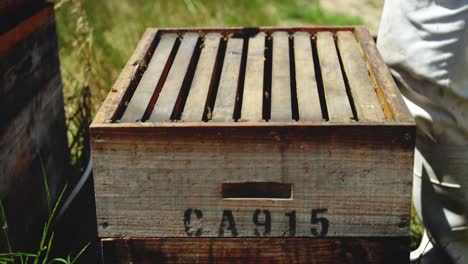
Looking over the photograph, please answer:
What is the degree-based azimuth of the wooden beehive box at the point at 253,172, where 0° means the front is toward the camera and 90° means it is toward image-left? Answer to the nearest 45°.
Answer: approximately 0°

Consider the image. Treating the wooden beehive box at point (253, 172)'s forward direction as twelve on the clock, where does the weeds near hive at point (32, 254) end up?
The weeds near hive is roughly at 3 o'clock from the wooden beehive box.
